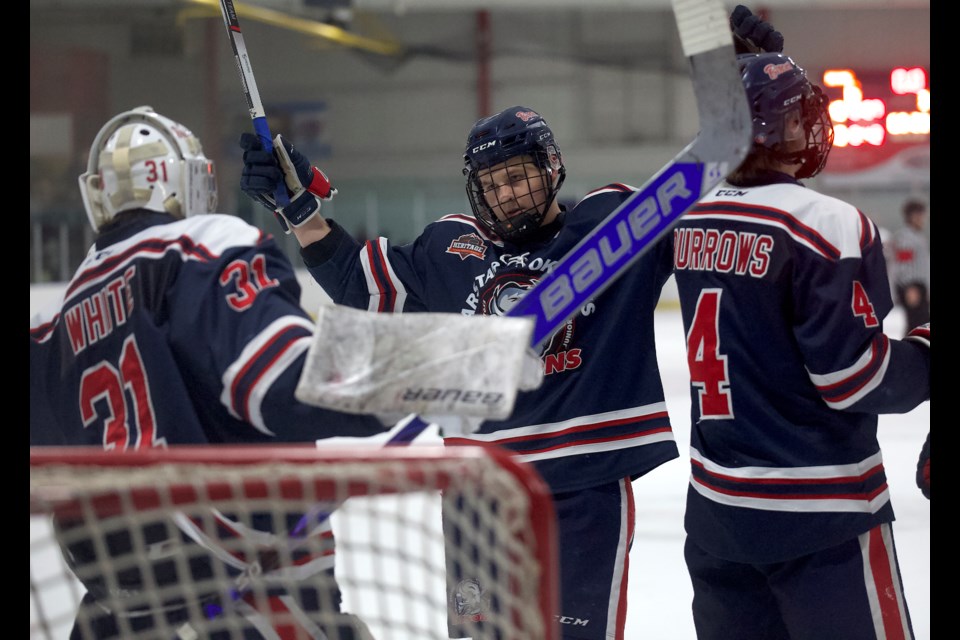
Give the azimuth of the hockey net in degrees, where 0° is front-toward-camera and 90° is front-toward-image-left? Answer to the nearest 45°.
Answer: approximately 180°

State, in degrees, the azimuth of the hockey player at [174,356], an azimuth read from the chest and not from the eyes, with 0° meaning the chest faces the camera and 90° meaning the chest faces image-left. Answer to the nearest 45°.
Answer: approximately 225°

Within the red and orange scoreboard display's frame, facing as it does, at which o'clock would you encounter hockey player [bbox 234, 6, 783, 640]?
The hockey player is roughly at 12 o'clock from the red and orange scoreboard display.

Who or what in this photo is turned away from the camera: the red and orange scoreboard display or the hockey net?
the hockey net

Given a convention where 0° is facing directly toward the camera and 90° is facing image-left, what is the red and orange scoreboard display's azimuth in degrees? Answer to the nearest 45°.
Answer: approximately 0°

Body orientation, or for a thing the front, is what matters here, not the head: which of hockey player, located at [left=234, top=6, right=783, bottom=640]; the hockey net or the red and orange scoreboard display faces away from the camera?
the hockey net

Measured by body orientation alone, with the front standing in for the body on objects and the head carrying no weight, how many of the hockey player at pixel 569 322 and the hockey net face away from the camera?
1

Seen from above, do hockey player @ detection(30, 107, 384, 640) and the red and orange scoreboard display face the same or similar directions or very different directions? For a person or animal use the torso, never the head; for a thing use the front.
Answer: very different directions

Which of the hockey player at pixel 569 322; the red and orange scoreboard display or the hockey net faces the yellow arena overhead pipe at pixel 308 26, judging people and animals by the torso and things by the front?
the hockey net
